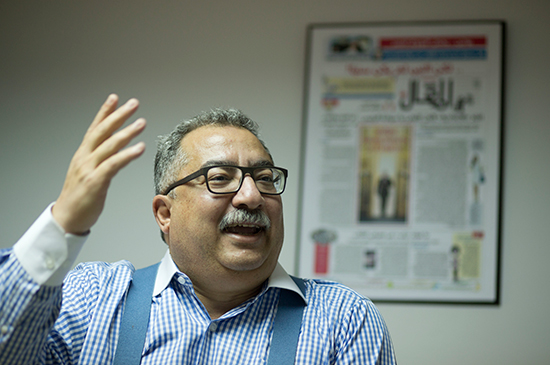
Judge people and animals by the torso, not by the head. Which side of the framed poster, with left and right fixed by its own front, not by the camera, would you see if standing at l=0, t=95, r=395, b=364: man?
front

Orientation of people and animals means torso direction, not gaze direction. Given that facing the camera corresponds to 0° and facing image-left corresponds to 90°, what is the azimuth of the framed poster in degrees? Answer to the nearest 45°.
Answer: approximately 0°

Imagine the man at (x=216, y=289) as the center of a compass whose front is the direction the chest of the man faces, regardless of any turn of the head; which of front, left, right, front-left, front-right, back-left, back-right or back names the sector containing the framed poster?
back-left

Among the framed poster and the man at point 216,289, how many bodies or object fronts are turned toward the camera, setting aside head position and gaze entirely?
2

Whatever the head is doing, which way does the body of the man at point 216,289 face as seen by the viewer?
toward the camera
